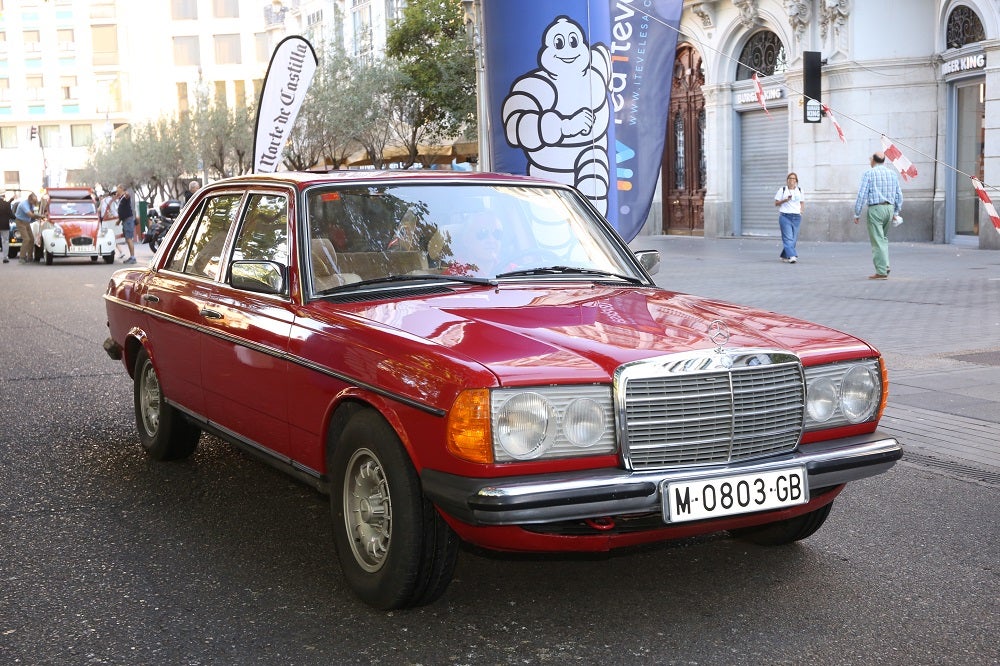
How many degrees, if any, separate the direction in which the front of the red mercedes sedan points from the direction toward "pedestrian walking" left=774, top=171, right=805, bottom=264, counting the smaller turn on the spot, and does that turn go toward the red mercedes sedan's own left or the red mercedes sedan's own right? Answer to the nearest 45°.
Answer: approximately 135° to the red mercedes sedan's own left

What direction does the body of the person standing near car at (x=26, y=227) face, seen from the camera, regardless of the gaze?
to the viewer's right

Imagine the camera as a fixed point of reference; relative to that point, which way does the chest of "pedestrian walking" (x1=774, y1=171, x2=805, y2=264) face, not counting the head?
toward the camera

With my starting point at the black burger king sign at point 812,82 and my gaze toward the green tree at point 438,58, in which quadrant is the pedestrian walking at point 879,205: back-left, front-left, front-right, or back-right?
back-left

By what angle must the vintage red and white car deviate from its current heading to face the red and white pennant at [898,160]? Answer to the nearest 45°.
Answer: approximately 45° to its left

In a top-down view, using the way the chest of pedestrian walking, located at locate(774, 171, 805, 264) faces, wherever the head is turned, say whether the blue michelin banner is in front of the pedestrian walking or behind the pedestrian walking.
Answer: in front

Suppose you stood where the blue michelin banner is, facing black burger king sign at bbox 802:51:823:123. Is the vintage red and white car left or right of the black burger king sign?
left

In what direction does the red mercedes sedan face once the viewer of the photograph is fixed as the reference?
facing the viewer and to the right of the viewer

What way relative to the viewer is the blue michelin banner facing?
toward the camera
